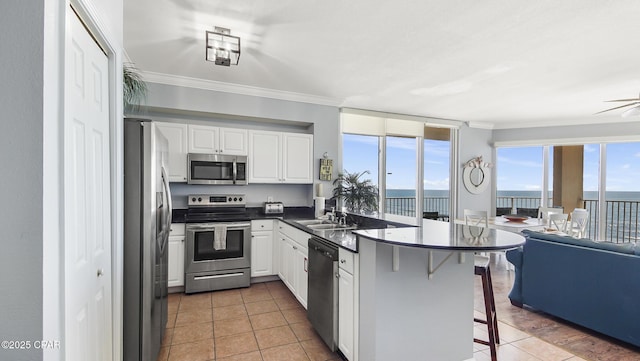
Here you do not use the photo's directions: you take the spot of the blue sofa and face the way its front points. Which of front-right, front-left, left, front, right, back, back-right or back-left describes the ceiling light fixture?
back

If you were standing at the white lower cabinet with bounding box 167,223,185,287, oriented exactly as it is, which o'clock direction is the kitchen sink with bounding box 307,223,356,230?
The kitchen sink is roughly at 10 o'clock from the white lower cabinet.

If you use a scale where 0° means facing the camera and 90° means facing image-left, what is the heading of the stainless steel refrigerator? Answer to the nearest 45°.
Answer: approximately 270°

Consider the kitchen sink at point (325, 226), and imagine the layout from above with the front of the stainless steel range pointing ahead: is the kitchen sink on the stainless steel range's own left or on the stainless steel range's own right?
on the stainless steel range's own left

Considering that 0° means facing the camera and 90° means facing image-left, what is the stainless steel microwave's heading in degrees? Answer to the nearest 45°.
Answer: approximately 0°

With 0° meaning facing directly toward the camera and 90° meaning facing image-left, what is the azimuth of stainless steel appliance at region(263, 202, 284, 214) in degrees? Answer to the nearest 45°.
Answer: approximately 0°
